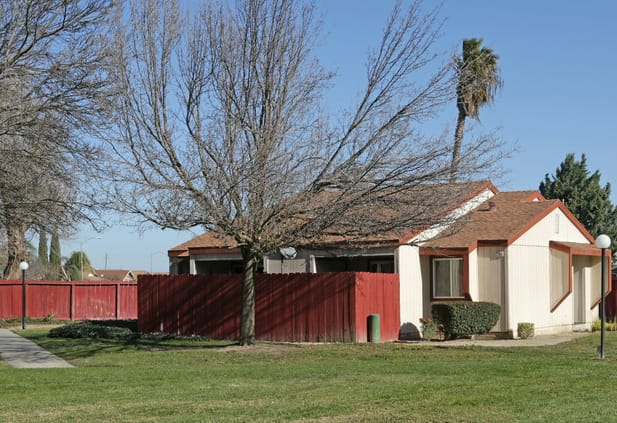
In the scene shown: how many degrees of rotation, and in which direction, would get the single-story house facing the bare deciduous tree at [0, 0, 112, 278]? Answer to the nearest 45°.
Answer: approximately 90° to its right

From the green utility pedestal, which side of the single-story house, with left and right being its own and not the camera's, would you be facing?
right

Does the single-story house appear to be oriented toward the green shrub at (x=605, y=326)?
no

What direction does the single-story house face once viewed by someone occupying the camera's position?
facing the viewer and to the right of the viewer

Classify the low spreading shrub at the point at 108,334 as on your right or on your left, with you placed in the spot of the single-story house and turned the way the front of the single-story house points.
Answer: on your right
